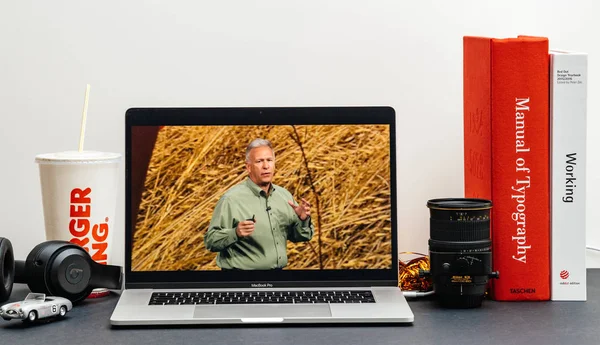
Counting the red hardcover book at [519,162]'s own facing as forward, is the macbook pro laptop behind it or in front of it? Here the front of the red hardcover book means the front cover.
behind

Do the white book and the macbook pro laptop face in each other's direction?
no

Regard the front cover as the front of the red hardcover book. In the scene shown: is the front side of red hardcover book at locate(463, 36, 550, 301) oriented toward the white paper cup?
no

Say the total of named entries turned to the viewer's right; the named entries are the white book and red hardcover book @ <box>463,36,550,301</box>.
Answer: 2

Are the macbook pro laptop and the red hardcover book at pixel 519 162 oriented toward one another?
no

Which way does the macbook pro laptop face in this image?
toward the camera

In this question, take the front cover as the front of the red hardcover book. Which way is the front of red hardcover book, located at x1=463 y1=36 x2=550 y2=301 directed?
to the viewer's right

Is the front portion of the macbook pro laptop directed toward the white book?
no

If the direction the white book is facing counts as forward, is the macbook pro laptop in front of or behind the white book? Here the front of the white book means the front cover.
behind

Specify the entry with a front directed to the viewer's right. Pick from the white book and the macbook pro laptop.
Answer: the white book

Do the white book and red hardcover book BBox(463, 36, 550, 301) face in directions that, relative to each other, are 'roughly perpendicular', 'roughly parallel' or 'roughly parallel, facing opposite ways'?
roughly parallel
